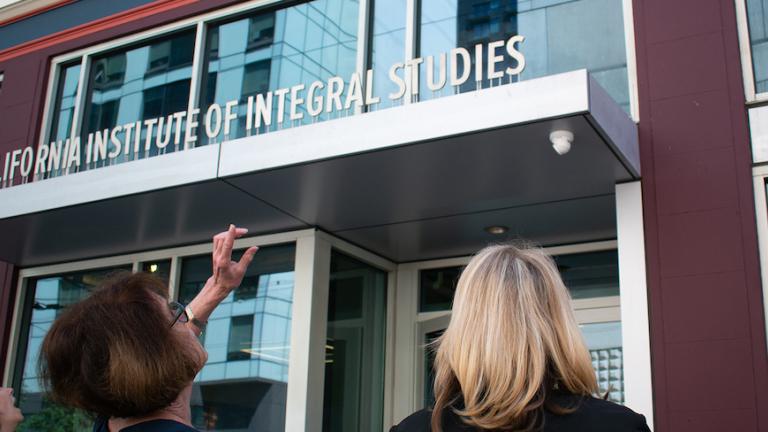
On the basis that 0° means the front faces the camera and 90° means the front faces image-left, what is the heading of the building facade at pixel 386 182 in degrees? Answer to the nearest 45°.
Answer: approximately 45°

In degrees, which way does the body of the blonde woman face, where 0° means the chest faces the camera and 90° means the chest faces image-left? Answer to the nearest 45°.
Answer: approximately 180°

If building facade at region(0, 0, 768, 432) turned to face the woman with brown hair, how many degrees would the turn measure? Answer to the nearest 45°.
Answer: approximately 45° to its left

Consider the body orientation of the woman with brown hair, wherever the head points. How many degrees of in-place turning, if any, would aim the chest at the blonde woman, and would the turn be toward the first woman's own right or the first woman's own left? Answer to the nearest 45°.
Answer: approximately 90° to the first woman's own right

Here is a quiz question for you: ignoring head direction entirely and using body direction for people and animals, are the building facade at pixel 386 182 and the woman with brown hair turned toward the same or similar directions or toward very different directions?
very different directions

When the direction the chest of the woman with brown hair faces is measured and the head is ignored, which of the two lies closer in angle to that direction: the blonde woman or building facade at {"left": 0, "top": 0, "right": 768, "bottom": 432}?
the building facade

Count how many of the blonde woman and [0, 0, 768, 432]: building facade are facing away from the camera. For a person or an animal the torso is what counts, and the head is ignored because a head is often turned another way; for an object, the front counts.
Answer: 1

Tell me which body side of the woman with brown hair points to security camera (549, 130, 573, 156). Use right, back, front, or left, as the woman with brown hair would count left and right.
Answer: front

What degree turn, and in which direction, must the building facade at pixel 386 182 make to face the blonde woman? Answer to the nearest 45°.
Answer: approximately 45° to its left

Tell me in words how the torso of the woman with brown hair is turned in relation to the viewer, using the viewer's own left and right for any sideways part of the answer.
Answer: facing away from the viewer and to the right of the viewer

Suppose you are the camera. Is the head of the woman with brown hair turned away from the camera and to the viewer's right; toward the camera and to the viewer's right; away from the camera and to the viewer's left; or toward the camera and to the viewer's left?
away from the camera and to the viewer's right

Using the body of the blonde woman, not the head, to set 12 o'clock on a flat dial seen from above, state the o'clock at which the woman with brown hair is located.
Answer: The woman with brown hair is roughly at 9 o'clock from the blonde woman.

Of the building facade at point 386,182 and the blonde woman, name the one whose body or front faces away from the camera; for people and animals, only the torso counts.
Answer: the blonde woman

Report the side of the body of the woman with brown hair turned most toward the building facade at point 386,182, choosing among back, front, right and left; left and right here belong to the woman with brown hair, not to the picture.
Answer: front

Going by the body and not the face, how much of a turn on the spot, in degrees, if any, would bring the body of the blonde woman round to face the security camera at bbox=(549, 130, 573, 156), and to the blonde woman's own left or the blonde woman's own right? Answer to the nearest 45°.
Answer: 0° — they already face it

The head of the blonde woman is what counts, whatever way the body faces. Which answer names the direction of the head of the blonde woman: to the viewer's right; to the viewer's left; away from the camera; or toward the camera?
away from the camera
